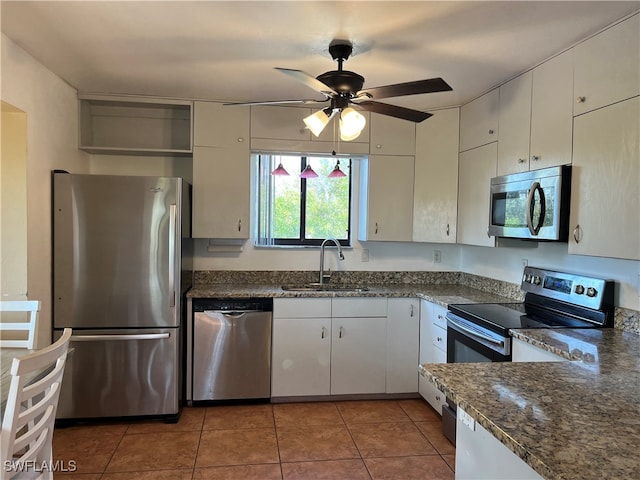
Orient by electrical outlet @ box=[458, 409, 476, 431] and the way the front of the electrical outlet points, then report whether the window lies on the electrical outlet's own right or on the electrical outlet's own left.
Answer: on the electrical outlet's own right

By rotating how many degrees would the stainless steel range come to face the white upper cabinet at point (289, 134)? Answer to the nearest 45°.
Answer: approximately 45° to its right

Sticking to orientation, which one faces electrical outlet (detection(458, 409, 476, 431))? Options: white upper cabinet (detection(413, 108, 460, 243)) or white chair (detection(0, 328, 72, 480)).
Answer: the white upper cabinet

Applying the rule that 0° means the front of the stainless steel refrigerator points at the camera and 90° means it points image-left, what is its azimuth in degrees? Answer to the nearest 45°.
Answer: approximately 0°
